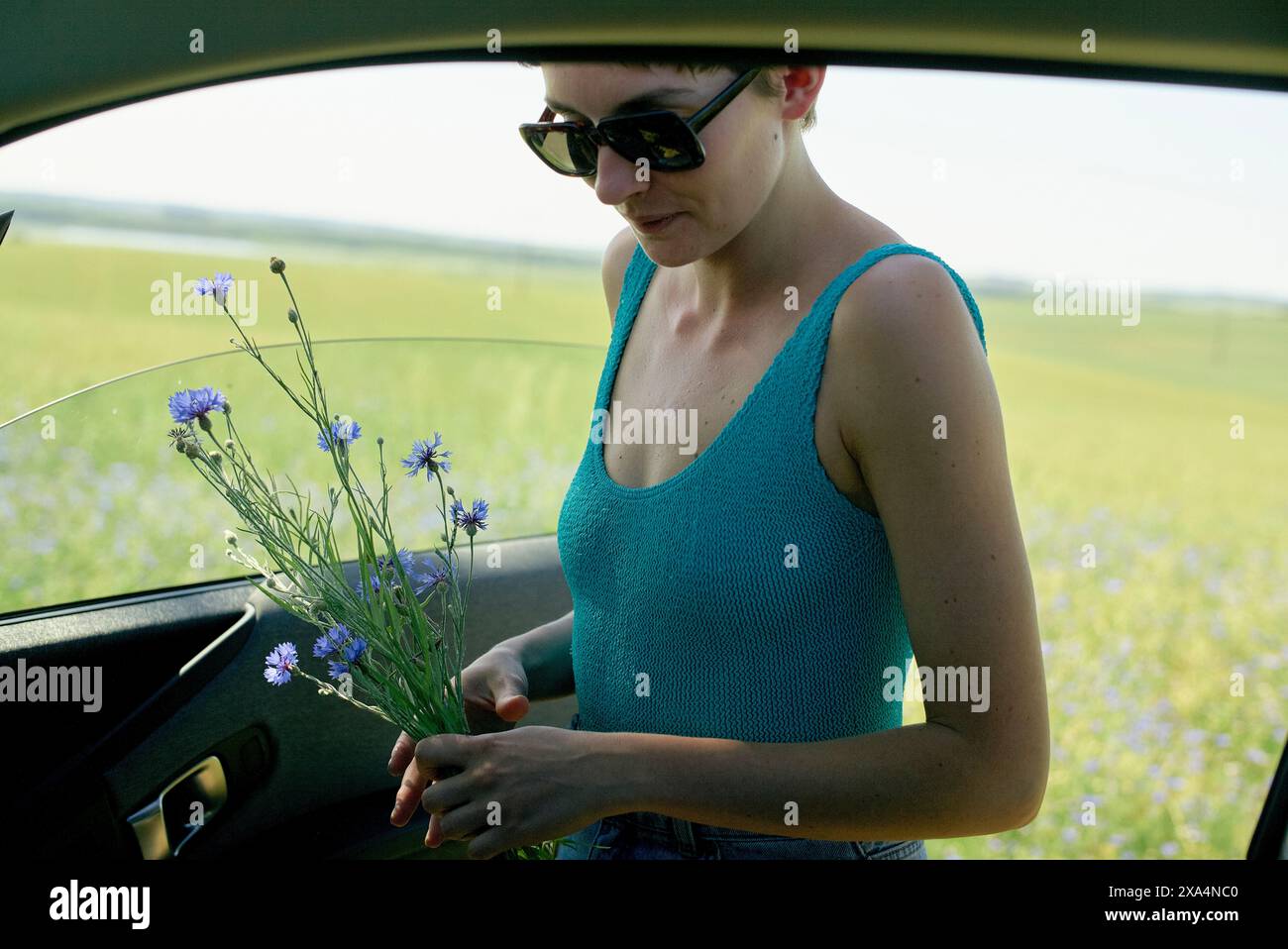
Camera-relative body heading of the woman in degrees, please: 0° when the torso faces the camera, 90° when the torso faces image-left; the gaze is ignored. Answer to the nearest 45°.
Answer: approximately 45°
